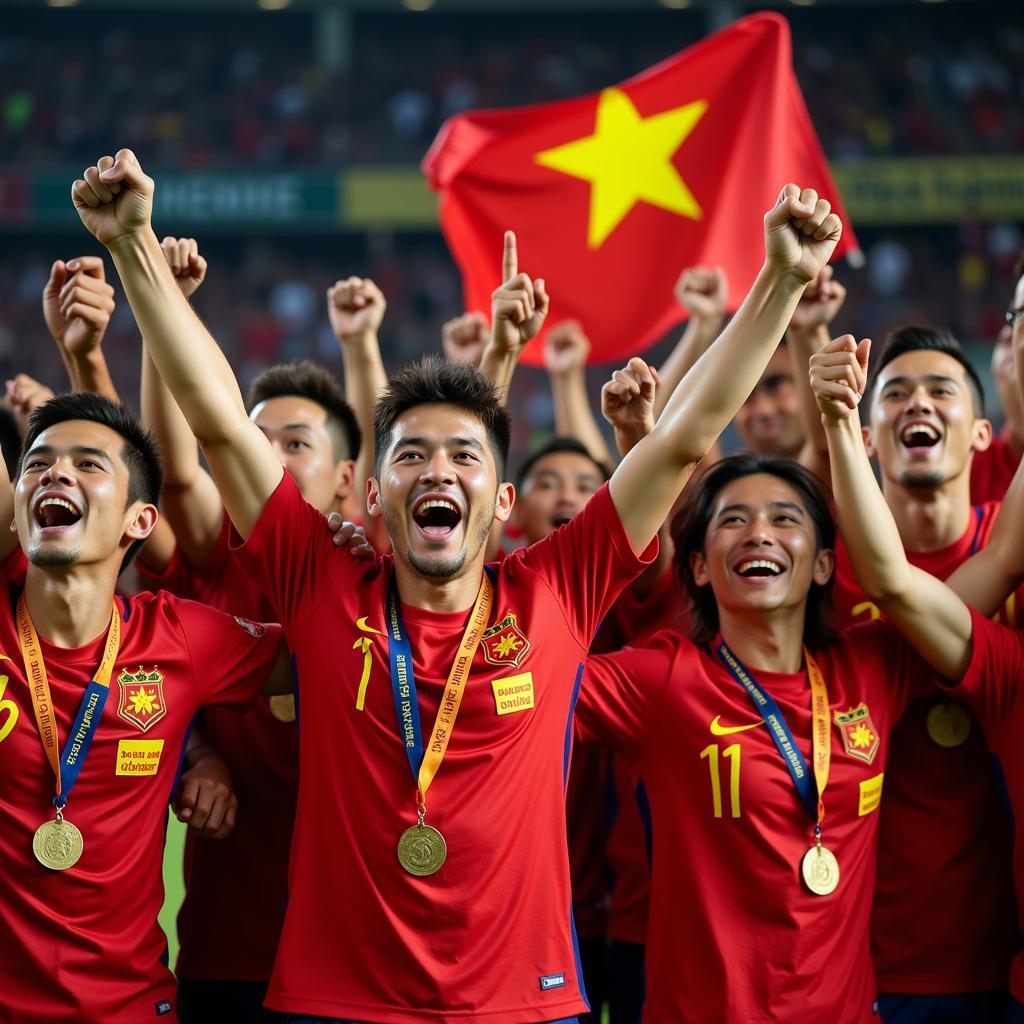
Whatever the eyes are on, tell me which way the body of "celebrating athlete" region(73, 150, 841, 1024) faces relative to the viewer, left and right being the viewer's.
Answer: facing the viewer
